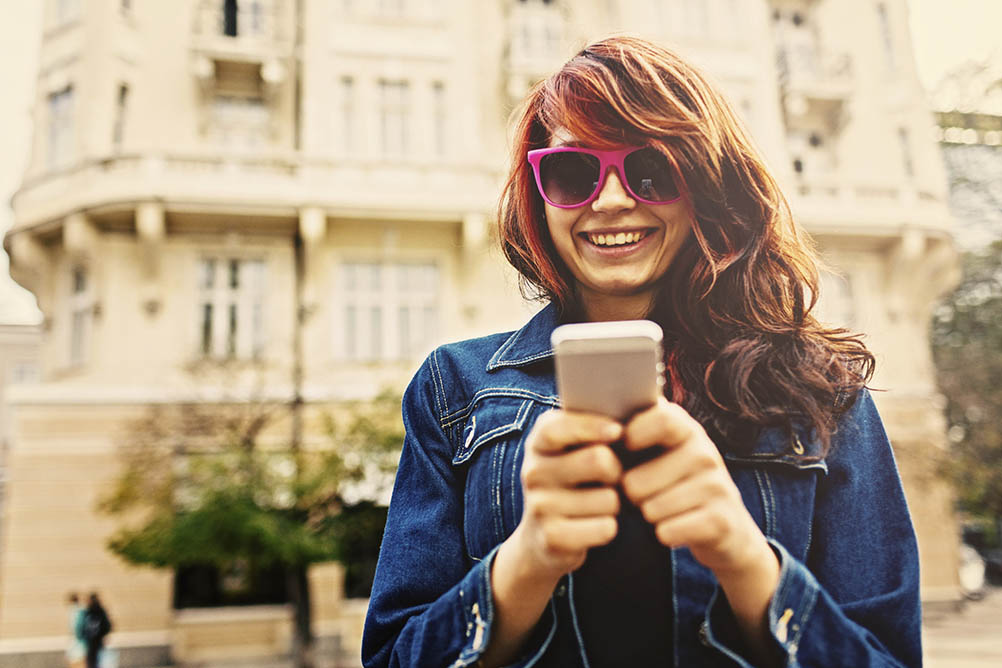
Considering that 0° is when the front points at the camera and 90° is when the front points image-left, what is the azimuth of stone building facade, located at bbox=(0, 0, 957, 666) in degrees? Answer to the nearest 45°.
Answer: approximately 0°

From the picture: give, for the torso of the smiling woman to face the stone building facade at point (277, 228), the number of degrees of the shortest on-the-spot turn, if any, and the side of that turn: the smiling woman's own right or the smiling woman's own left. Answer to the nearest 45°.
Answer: approximately 135° to the smiling woman's own right

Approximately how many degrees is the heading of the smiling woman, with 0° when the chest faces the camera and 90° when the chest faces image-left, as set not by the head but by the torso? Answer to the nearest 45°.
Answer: approximately 0°

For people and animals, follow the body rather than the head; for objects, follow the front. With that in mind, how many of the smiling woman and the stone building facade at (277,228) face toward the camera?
2
